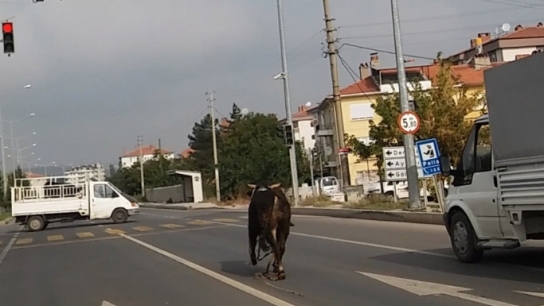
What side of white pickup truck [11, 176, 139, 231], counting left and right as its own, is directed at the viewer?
right

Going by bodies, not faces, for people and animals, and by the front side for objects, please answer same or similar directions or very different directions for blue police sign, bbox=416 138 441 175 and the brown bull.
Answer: very different directions

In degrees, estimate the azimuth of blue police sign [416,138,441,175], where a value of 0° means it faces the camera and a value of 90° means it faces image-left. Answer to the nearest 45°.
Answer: approximately 0°

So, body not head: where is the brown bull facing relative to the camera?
away from the camera
